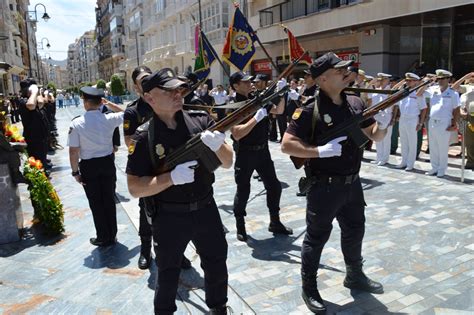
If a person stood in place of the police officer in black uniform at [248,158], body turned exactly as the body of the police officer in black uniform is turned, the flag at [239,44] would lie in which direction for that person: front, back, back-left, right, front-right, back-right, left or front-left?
back-left

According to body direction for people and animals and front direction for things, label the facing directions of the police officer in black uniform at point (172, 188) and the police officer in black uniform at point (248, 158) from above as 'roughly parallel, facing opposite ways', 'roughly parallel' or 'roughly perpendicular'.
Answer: roughly parallel

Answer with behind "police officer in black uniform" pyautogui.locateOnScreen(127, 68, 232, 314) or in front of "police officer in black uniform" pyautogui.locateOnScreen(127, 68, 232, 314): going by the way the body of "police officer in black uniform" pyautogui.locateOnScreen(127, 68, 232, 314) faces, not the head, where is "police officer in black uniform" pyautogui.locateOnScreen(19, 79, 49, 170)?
behind

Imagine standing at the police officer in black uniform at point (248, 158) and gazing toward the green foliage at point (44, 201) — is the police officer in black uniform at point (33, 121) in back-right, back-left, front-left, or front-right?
front-right

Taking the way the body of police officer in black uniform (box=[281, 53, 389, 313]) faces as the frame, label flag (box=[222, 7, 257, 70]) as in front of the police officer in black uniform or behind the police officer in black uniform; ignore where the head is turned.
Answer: behind

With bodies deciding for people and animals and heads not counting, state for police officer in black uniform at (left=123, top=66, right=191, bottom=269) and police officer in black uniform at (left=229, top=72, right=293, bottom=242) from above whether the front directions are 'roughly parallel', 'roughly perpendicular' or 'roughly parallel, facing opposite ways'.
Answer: roughly parallel

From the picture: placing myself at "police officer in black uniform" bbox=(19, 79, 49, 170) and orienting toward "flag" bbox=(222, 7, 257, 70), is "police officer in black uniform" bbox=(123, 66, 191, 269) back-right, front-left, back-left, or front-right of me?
front-right

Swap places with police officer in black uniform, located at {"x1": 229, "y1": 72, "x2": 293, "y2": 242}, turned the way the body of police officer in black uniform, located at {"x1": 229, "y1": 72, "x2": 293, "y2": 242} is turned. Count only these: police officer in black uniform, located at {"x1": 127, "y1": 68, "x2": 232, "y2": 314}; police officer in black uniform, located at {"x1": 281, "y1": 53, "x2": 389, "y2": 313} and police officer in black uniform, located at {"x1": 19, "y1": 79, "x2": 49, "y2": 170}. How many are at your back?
1

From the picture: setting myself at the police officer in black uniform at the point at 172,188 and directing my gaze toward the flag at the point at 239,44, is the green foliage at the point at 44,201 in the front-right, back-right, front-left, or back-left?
front-left

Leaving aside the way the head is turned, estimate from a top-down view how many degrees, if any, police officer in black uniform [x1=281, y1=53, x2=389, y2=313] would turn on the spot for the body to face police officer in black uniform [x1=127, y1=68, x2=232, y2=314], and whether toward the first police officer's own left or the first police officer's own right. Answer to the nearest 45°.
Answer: approximately 90° to the first police officer's own right

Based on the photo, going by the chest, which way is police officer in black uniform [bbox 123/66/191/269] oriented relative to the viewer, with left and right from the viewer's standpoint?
facing the viewer and to the right of the viewer

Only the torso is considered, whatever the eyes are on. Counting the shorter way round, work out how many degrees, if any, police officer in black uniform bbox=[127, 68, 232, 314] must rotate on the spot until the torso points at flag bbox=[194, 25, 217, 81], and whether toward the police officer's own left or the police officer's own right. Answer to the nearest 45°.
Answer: approximately 135° to the police officer's own left

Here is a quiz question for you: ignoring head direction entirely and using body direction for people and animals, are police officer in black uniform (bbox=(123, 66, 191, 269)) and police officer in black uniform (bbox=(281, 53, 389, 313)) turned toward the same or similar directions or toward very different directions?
same or similar directions
